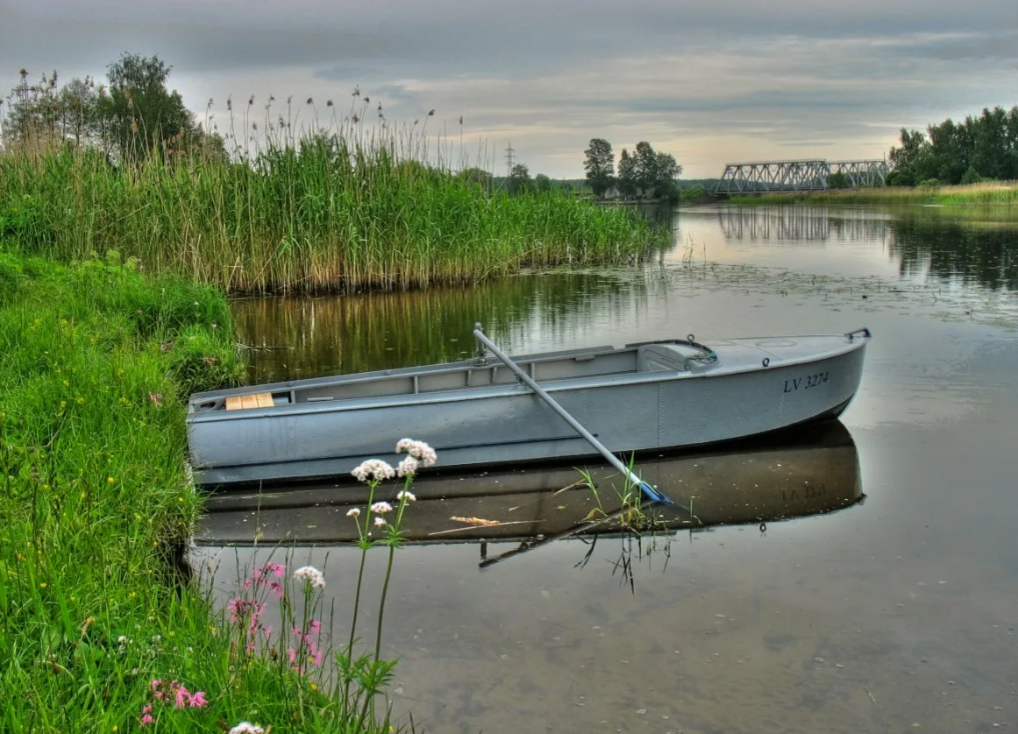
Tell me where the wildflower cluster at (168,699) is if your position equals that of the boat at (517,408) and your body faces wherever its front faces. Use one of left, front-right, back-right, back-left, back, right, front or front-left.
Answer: right

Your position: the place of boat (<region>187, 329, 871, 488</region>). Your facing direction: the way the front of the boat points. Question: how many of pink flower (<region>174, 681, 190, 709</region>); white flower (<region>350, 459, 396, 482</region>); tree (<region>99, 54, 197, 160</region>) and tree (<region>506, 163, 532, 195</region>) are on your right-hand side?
2

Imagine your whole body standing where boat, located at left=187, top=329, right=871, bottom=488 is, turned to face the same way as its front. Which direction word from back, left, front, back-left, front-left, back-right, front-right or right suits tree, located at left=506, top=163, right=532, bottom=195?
left

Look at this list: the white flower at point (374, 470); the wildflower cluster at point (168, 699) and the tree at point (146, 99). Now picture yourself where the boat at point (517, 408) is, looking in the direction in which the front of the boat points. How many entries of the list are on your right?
2

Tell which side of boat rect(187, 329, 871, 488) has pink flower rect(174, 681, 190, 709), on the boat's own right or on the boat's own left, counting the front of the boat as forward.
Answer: on the boat's own right

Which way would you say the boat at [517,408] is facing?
to the viewer's right

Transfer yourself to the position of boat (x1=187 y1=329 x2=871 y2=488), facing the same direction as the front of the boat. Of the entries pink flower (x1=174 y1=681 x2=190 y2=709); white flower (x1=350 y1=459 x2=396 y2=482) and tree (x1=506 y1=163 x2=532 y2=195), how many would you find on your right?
2

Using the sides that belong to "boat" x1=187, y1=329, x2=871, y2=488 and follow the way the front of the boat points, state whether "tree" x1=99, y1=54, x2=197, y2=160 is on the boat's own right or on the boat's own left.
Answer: on the boat's own left

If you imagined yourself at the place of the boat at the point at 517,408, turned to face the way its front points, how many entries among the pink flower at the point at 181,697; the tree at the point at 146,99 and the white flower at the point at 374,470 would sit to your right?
2

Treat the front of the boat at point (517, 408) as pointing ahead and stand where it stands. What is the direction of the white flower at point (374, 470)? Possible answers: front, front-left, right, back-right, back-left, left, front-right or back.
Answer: right
